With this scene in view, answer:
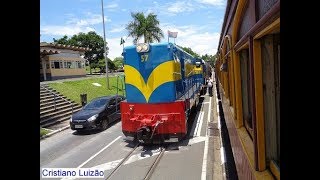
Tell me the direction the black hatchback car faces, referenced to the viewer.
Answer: facing the viewer and to the left of the viewer

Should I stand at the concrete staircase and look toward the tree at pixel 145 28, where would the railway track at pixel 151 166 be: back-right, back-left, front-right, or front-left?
back-right

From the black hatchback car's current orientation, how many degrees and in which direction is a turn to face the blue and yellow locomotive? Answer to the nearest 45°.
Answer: approximately 135° to its left

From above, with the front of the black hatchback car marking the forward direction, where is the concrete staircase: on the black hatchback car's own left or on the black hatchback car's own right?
on the black hatchback car's own right

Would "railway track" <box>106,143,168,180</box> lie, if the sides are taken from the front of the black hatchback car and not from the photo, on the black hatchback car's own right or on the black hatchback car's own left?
on the black hatchback car's own left

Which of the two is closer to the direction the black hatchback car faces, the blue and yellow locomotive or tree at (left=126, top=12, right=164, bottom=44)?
the blue and yellow locomotive

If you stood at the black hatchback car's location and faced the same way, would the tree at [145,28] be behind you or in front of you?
behind

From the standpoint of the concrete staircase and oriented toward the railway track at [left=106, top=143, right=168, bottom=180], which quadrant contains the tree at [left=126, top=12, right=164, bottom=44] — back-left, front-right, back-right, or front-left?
back-left

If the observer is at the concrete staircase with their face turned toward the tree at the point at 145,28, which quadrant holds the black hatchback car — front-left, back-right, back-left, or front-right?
back-right
